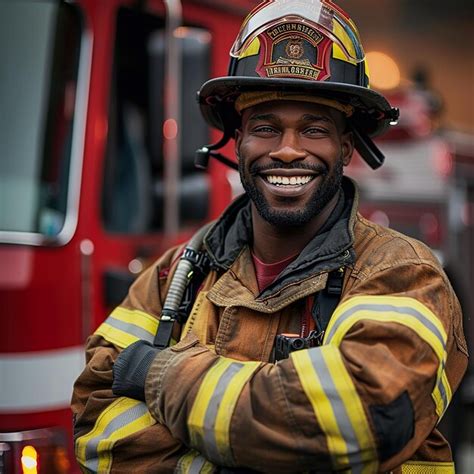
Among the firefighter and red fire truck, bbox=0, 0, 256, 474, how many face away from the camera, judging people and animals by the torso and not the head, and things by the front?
0

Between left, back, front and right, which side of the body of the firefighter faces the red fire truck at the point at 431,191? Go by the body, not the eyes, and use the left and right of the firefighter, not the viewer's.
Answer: back

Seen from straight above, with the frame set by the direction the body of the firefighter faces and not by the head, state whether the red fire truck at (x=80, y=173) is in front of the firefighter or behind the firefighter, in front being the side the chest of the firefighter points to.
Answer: behind

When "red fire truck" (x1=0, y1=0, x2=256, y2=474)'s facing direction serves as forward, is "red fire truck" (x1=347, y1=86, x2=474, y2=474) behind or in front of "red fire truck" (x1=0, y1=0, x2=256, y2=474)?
behind

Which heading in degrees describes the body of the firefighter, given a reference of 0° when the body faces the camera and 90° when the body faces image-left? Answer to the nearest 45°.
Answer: approximately 0°
